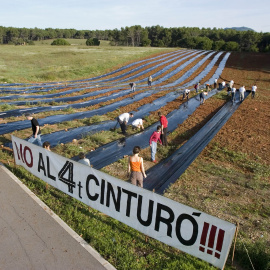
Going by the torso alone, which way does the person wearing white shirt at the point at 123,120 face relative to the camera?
to the viewer's right

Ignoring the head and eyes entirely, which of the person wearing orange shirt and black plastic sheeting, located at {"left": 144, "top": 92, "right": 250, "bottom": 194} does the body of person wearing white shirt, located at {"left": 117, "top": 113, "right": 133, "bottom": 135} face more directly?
the black plastic sheeting

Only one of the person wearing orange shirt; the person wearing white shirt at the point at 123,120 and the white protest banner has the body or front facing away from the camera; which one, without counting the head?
the person wearing orange shirt

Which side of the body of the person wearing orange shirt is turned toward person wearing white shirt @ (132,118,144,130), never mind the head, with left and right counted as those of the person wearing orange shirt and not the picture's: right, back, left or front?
front

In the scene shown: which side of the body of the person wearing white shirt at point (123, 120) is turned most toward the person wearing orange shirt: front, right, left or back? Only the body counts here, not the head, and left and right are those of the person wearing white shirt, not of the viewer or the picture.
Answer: right

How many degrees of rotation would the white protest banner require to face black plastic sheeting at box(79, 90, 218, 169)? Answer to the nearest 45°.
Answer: approximately 135° to its right

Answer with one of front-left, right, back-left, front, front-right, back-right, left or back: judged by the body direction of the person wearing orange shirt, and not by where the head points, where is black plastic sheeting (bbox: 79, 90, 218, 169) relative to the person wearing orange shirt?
front

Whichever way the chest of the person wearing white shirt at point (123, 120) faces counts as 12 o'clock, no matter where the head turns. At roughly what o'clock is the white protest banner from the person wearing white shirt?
The white protest banner is roughly at 3 o'clock from the person wearing white shirt.

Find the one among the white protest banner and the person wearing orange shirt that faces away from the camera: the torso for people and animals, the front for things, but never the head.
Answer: the person wearing orange shirt

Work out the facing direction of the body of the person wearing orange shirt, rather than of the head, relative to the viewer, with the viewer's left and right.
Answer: facing away from the viewer

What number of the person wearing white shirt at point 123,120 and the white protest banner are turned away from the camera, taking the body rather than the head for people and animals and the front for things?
0

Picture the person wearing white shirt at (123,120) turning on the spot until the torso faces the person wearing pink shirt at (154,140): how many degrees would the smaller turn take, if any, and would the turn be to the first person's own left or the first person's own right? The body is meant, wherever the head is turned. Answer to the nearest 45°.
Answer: approximately 90° to the first person's own right
